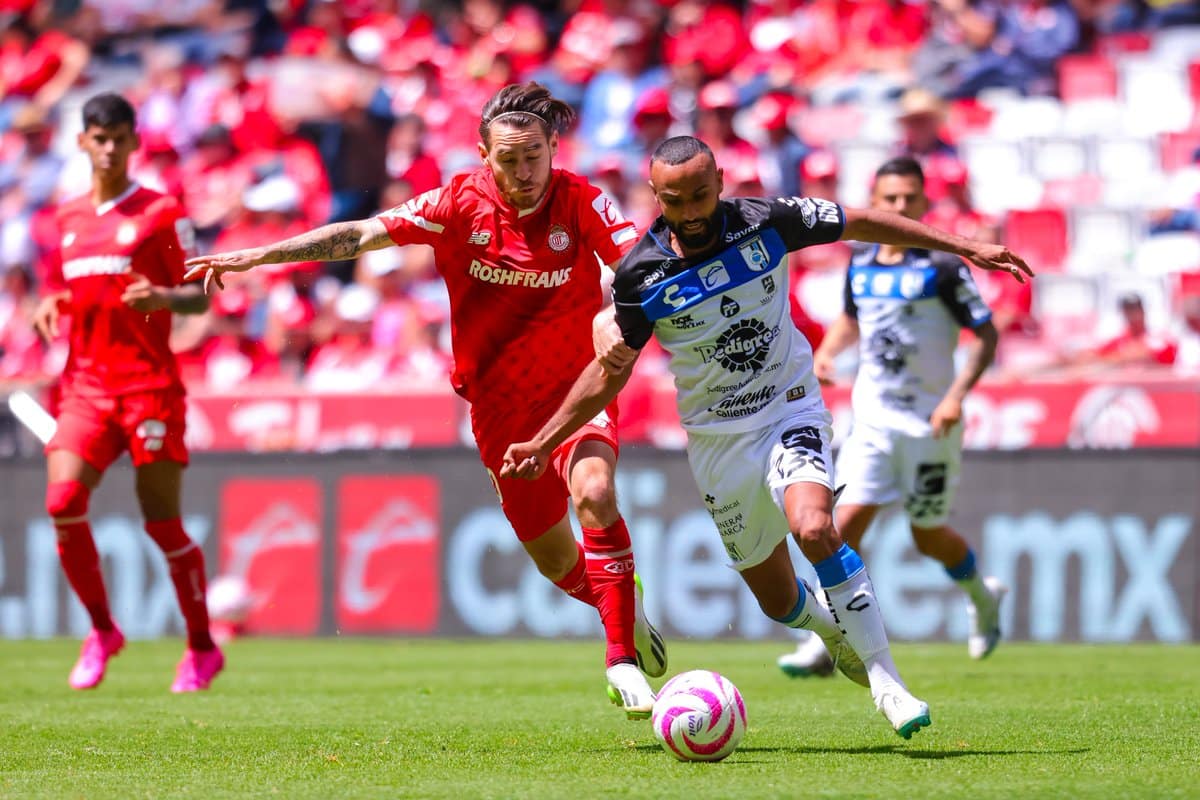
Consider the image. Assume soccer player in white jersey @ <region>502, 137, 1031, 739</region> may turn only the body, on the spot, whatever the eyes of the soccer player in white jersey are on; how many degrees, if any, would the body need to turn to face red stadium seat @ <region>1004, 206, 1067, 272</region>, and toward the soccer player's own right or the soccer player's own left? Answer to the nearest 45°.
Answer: approximately 180°

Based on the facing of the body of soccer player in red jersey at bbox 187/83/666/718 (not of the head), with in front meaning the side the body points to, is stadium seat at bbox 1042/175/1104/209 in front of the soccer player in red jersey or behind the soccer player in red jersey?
behind

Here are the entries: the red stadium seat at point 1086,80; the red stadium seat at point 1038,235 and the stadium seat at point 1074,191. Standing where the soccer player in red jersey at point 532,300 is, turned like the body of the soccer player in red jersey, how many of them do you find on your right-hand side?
0

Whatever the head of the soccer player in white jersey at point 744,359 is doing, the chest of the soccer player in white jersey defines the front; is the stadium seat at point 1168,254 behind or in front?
behind

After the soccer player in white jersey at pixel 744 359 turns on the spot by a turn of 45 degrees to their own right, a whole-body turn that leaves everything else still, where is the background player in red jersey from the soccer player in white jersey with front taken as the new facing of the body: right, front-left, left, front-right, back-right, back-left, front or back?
right

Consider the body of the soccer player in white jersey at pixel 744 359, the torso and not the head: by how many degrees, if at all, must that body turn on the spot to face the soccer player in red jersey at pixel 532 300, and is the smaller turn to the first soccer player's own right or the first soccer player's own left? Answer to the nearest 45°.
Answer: approximately 135° to the first soccer player's own right

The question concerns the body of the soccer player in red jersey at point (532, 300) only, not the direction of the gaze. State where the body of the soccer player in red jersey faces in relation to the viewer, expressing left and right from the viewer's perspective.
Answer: facing the viewer

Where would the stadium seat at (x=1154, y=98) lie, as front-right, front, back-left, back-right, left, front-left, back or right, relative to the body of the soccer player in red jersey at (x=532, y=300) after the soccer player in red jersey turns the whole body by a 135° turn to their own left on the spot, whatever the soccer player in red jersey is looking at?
front

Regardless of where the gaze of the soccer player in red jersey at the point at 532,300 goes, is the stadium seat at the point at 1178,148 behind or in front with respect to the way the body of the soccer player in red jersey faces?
behind

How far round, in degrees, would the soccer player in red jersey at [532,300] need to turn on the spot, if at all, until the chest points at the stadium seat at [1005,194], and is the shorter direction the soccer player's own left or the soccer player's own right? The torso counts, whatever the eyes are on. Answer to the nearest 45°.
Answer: approximately 135° to the soccer player's own left

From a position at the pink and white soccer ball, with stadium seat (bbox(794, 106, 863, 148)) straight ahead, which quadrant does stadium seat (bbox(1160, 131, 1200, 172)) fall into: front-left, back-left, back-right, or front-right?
front-right

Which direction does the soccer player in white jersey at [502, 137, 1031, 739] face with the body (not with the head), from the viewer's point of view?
toward the camera

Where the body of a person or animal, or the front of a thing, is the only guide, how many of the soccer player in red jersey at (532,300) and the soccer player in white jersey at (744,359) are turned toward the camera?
2

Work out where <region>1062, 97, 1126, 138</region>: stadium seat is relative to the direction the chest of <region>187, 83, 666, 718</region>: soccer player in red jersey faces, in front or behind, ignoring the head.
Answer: behind

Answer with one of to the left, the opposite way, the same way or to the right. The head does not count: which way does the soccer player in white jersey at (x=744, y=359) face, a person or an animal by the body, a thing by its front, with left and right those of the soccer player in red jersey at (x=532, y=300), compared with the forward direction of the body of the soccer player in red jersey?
the same way

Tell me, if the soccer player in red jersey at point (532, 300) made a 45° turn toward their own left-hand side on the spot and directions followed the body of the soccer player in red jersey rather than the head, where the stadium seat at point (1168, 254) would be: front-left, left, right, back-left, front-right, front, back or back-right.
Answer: left

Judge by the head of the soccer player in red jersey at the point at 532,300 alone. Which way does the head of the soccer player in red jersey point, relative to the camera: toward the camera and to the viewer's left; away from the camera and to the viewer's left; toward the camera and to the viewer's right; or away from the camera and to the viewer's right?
toward the camera and to the viewer's right

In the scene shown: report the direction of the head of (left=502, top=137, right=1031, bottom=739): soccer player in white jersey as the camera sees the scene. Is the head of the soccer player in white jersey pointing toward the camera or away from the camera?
toward the camera

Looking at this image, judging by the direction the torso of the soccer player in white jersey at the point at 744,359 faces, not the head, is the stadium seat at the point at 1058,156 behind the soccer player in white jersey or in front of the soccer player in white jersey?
behind

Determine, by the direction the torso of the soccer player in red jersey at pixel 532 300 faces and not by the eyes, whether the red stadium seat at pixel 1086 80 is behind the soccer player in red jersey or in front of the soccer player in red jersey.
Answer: behind

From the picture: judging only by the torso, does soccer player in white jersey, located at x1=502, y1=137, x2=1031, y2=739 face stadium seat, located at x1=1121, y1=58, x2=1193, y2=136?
no
